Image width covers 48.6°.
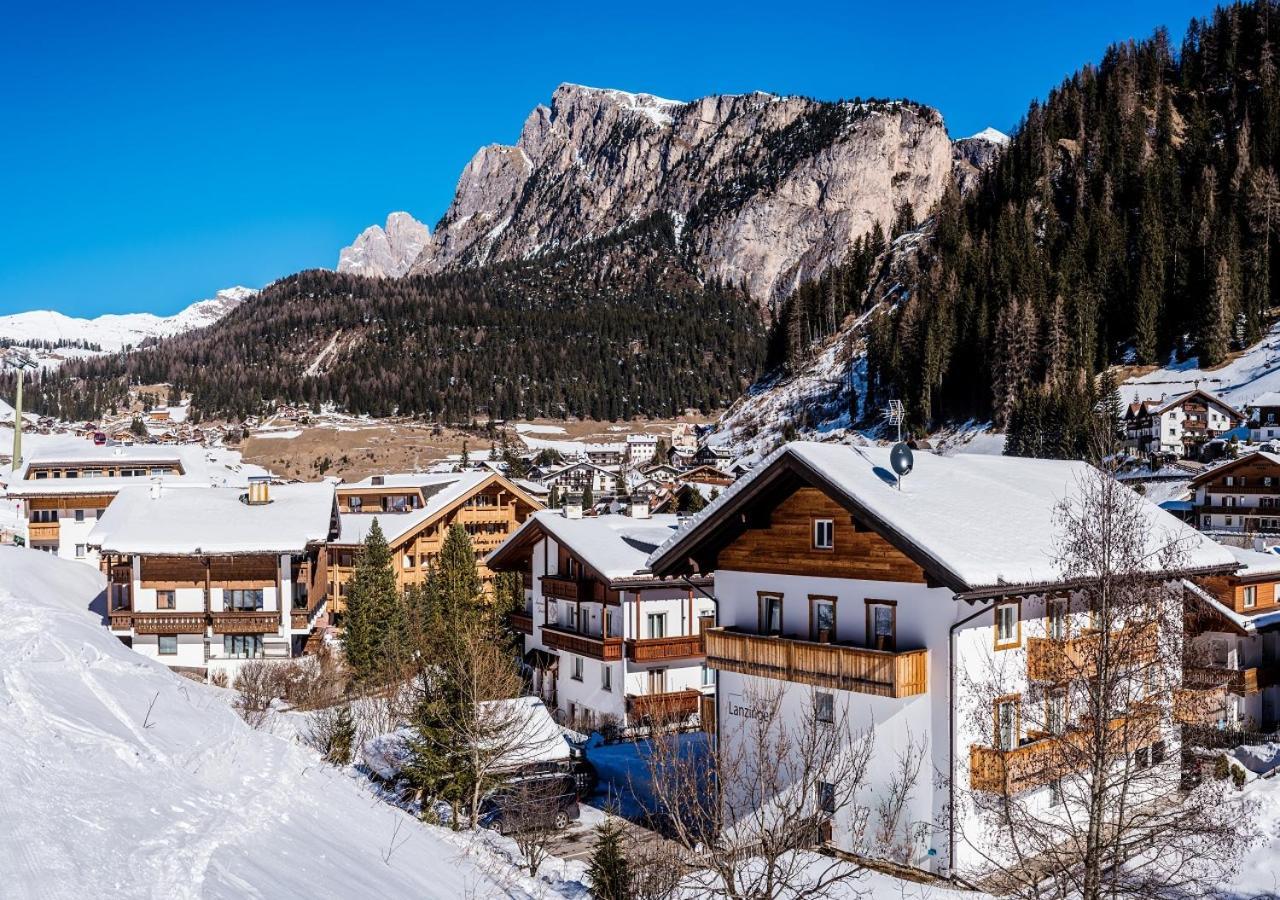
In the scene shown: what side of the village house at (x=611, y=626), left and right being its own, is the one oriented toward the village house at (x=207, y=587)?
right

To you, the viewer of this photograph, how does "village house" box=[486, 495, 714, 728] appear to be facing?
facing the viewer and to the left of the viewer

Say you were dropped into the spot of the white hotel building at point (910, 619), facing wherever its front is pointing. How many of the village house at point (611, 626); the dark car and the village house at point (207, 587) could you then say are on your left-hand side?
0

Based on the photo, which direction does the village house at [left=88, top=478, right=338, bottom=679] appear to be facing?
toward the camera

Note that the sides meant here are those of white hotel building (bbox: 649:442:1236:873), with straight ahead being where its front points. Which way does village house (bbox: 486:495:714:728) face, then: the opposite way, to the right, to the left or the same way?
the same way

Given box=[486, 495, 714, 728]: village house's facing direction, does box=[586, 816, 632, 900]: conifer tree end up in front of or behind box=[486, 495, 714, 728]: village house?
in front

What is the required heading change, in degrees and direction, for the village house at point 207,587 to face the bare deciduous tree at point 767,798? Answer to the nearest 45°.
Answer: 0° — it already faces it

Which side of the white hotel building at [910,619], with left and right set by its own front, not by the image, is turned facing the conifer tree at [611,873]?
front

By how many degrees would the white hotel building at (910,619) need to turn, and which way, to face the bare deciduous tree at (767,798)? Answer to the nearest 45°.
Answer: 0° — it already faces it

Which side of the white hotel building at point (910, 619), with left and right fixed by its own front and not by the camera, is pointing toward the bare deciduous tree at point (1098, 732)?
left
